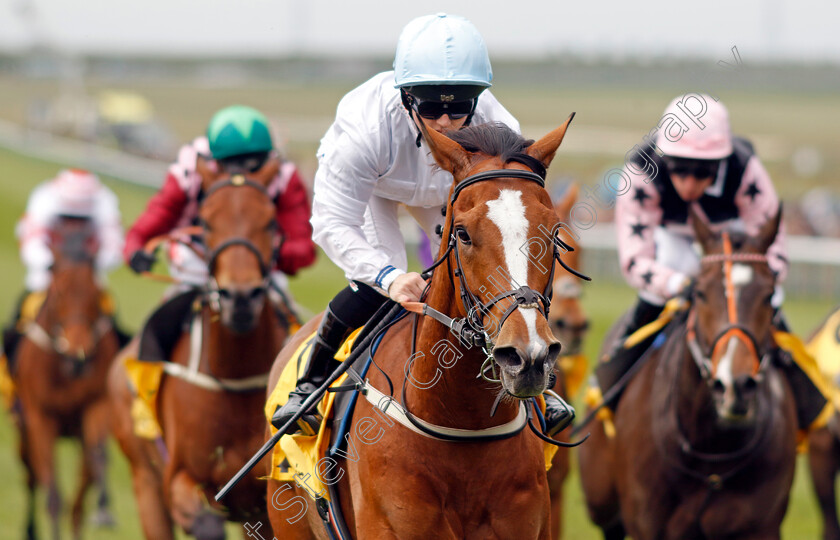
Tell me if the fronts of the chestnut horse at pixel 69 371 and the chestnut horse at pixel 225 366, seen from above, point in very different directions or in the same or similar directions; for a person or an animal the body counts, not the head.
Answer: same or similar directions

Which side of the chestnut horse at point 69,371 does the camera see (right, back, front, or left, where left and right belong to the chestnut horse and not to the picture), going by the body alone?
front

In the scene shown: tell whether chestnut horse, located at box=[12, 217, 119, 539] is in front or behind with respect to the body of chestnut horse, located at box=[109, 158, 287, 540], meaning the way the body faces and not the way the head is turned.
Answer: behind

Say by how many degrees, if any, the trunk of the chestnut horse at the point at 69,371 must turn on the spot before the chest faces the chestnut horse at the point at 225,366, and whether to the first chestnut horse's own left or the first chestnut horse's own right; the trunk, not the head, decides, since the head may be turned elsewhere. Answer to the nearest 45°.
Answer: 0° — it already faces it

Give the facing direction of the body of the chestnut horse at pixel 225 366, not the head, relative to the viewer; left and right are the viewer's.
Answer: facing the viewer

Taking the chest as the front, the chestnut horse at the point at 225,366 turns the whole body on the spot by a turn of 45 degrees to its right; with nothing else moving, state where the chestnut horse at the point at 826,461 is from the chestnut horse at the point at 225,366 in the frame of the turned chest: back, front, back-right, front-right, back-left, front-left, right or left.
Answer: back-left

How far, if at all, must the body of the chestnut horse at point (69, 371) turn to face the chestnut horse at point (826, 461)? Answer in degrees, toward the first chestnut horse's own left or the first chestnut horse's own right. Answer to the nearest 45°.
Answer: approximately 45° to the first chestnut horse's own left

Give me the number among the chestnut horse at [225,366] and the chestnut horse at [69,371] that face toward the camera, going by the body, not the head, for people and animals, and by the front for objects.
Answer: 2

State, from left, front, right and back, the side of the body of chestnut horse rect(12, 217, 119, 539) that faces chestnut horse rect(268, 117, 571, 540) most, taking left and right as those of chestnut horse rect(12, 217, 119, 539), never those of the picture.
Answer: front

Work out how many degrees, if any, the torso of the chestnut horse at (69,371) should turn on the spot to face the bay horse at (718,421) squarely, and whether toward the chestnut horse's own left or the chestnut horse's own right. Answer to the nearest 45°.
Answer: approximately 45° to the chestnut horse's own left

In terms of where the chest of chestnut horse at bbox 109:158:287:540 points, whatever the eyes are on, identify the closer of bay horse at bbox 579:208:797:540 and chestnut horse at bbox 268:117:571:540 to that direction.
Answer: the chestnut horse

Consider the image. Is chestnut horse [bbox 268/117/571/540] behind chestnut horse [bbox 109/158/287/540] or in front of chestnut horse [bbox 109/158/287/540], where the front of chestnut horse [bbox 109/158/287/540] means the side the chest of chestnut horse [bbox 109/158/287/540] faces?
in front
